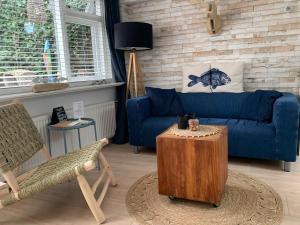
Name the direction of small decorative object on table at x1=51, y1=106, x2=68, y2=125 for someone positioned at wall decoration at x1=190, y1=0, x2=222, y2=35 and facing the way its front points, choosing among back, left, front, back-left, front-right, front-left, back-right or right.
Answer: front-right

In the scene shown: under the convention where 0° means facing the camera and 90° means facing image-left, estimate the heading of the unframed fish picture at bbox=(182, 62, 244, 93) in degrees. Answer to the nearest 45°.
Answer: approximately 0°

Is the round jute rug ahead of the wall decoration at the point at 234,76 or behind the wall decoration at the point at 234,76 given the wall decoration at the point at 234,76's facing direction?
ahead

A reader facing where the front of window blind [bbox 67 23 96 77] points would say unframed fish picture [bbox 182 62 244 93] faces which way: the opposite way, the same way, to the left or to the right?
to the right

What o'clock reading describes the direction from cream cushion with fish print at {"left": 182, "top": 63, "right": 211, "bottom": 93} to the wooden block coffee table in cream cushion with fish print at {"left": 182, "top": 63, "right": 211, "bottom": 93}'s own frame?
The wooden block coffee table is roughly at 12 o'clock from the cream cushion with fish print.

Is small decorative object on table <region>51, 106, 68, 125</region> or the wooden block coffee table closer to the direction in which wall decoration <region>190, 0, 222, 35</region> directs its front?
the wooden block coffee table

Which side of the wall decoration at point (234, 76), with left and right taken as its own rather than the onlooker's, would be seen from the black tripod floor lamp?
right

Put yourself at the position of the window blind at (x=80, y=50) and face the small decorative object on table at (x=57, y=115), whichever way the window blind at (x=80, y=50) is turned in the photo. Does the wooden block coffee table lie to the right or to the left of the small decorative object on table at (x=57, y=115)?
left

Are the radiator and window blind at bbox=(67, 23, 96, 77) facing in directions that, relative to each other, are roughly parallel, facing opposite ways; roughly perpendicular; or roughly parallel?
roughly parallel

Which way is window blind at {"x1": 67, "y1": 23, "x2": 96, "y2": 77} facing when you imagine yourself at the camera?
facing the viewer and to the right of the viewer

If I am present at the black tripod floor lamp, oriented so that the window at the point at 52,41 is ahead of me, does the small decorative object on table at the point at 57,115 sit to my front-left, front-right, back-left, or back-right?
front-left

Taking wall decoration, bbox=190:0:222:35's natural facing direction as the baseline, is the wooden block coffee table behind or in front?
in front

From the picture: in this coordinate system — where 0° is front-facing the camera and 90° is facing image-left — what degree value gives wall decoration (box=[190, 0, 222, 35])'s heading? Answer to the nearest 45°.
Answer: approximately 0°
